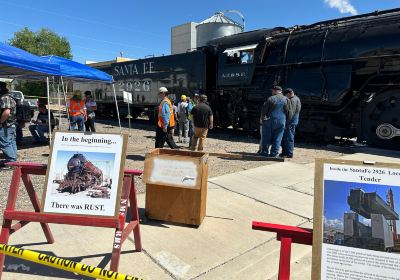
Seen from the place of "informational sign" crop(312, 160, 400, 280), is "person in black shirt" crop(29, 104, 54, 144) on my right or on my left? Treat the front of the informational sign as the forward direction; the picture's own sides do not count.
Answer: on my right

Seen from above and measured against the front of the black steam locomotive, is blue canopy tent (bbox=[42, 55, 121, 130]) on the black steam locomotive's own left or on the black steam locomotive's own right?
on the black steam locomotive's own right

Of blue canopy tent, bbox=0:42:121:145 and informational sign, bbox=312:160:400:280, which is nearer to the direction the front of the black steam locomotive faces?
the informational sign

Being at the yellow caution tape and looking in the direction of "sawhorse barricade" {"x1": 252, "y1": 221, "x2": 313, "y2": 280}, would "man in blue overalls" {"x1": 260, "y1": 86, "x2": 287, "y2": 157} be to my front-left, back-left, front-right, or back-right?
front-left

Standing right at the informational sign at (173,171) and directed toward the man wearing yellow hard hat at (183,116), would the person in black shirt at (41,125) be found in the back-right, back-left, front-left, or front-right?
front-left

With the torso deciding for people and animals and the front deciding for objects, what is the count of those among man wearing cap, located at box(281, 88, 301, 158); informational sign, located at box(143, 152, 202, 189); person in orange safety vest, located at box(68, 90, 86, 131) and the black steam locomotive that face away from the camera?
1

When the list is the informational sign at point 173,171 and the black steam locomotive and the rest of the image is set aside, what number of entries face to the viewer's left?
0

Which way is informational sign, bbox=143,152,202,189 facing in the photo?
toward the camera

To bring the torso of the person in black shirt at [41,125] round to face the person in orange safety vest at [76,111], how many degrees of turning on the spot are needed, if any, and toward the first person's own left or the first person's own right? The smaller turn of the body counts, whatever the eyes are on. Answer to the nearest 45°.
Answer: approximately 135° to the first person's own left
